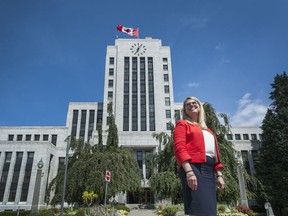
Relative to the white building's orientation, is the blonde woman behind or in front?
in front

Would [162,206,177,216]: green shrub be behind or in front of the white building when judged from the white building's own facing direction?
in front

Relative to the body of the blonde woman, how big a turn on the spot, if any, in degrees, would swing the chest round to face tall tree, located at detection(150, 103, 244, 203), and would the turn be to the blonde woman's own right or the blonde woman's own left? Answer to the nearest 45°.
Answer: approximately 135° to the blonde woman's own left

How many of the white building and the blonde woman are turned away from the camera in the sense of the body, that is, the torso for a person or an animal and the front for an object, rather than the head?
0

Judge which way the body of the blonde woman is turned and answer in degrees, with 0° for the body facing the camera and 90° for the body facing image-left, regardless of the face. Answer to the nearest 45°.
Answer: approximately 315°

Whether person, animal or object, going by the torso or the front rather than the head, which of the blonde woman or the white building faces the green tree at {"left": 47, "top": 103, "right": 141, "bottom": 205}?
the white building

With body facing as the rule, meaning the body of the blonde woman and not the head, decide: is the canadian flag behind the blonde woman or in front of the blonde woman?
behind

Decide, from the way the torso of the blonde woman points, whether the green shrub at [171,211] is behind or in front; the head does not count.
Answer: behind

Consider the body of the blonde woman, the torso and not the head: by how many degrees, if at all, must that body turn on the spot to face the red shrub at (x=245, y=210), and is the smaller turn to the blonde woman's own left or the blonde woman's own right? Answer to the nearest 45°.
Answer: approximately 135° to the blonde woman's own left
